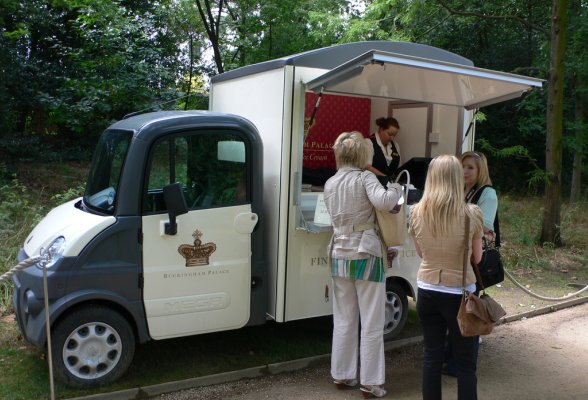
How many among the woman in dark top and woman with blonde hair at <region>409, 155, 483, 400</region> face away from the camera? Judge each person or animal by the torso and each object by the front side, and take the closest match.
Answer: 1

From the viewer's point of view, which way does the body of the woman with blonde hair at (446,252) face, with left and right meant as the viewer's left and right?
facing away from the viewer

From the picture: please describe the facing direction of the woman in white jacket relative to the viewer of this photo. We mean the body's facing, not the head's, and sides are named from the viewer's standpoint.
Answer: facing away from the viewer and to the right of the viewer

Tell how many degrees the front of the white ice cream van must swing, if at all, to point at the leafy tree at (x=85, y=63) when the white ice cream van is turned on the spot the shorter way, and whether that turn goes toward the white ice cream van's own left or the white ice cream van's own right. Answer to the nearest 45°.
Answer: approximately 90° to the white ice cream van's own right

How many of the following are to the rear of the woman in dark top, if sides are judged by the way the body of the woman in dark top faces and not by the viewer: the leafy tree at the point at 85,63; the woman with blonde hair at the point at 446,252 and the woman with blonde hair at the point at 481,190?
1

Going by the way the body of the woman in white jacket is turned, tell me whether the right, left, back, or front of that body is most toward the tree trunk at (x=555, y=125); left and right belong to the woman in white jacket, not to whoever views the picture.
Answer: front

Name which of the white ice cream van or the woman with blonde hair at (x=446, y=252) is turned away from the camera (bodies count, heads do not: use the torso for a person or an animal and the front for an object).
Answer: the woman with blonde hair

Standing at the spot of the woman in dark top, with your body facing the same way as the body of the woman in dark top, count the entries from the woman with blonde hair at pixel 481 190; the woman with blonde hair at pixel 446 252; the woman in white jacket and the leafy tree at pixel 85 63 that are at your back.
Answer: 1

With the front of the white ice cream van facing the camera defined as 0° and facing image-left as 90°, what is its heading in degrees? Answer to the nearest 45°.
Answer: approximately 45°

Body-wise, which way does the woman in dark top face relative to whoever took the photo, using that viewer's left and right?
facing the viewer and to the right of the viewer

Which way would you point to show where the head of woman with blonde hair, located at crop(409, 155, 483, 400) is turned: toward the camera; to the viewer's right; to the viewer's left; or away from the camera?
away from the camera

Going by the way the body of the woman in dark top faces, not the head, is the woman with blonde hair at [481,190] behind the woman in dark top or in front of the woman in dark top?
in front

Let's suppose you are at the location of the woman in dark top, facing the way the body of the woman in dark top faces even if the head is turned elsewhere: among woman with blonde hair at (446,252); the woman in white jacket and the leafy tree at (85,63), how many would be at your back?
1

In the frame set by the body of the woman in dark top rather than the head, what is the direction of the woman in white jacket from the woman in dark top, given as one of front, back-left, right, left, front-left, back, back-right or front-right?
front-right

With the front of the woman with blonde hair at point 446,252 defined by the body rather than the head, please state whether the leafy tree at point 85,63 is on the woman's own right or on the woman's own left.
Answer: on the woman's own left

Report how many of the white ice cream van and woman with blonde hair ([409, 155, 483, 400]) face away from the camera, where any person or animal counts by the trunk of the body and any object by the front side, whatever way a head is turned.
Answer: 1
